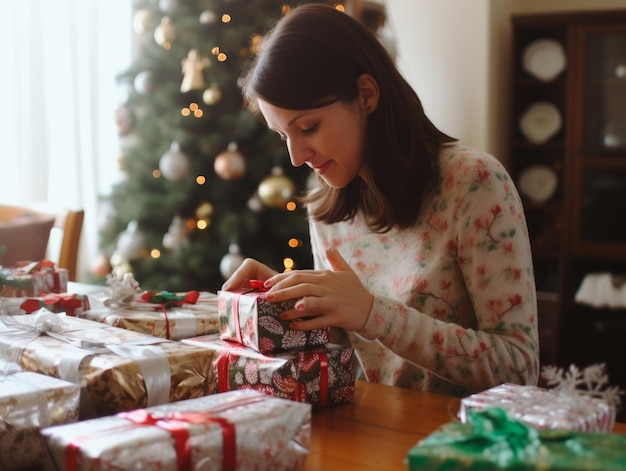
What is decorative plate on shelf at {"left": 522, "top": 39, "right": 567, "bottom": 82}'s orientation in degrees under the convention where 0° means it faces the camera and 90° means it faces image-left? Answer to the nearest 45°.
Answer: approximately 0°

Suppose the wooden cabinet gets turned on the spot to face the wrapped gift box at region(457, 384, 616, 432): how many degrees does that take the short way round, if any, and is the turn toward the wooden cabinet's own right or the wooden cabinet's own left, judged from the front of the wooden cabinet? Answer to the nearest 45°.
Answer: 0° — it already faces it

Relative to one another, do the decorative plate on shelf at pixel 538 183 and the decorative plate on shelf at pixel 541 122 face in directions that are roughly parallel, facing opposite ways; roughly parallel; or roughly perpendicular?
roughly parallel

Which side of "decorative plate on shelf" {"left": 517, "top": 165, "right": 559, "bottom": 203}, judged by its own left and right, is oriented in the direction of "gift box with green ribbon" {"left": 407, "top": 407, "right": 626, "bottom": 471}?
front

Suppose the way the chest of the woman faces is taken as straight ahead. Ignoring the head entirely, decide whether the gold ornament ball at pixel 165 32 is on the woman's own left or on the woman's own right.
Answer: on the woman's own right

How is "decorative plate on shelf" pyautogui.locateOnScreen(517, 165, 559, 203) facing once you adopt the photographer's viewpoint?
facing the viewer

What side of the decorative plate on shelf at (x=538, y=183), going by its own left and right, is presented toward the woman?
front

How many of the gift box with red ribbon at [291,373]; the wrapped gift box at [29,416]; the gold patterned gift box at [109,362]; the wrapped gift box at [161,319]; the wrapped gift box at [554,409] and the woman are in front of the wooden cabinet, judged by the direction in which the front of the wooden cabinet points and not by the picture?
6

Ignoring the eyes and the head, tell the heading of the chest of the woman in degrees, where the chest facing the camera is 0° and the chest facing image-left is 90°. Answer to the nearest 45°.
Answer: approximately 45°

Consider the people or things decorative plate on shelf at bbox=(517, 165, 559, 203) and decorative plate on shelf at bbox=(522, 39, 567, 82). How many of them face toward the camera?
2

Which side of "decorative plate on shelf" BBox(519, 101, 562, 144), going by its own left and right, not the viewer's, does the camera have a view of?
front

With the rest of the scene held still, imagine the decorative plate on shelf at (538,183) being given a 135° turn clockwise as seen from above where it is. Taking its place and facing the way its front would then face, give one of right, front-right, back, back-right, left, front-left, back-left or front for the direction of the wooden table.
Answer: back-left

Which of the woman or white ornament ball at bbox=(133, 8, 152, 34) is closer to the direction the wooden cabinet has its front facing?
the woman

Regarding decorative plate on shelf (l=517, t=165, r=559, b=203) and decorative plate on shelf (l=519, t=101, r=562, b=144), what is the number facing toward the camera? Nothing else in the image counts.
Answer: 2

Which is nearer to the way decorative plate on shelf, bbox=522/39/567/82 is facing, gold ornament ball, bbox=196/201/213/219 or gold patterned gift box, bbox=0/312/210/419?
the gold patterned gift box

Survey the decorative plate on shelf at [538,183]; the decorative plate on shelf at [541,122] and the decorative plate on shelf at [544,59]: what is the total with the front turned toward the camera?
3

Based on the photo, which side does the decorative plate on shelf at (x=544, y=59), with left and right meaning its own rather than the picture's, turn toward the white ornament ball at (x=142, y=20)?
right
